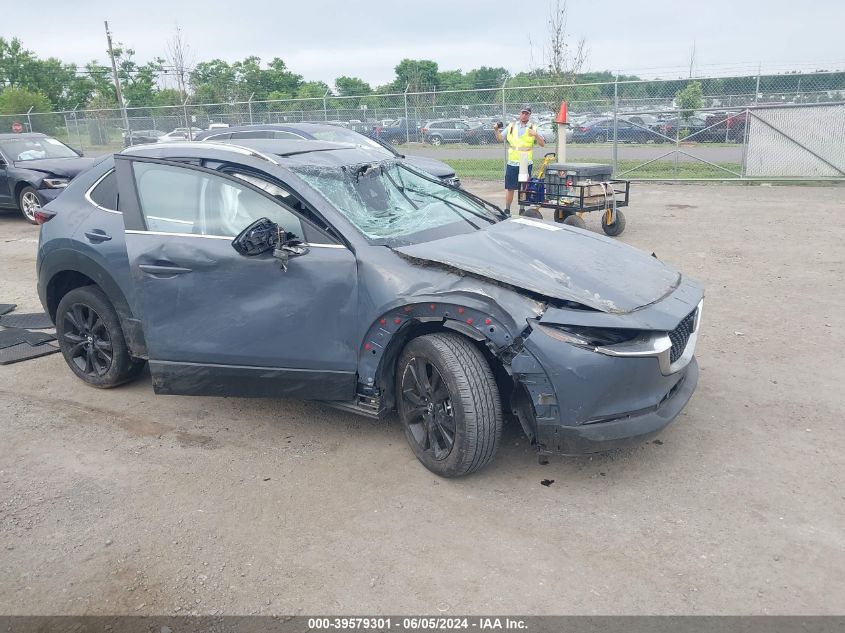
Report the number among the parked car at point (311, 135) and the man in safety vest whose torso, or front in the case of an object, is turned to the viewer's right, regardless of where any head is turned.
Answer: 1

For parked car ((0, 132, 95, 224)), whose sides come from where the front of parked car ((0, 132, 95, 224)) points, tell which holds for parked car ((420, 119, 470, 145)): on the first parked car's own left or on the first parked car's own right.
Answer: on the first parked car's own left

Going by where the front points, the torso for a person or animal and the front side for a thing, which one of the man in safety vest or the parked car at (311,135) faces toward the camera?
the man in safety vest

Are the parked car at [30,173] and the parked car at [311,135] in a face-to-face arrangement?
no

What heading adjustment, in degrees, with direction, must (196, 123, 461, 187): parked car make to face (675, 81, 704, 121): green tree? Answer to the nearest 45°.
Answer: approximately 45° to its left

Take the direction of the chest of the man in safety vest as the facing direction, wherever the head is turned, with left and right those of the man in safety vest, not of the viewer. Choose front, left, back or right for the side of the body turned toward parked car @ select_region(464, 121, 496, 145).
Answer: back

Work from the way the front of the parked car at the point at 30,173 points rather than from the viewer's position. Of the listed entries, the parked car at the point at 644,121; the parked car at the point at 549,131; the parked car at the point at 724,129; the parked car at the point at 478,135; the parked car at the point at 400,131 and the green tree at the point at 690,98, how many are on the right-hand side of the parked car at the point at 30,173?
0

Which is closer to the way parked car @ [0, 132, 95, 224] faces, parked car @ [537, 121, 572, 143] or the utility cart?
the utility cart

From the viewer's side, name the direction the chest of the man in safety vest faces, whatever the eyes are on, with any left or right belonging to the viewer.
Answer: facing the viewer

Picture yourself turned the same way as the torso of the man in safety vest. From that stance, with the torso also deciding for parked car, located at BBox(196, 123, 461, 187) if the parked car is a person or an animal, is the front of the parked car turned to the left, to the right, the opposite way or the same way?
to the left

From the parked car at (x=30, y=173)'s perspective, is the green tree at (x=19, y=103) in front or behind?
behind

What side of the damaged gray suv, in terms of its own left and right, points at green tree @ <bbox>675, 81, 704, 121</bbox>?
left

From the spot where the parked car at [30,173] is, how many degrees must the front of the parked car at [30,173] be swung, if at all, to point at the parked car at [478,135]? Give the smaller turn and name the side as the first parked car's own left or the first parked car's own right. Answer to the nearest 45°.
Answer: approximately 45° to the first parked car's own left

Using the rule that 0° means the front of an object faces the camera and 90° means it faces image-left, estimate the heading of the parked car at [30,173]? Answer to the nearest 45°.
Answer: approximately 315°

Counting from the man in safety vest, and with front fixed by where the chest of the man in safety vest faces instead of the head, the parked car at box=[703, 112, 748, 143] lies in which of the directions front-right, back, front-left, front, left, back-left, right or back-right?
back-left

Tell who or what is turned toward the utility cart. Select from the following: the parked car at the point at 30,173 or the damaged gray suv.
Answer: the parked car

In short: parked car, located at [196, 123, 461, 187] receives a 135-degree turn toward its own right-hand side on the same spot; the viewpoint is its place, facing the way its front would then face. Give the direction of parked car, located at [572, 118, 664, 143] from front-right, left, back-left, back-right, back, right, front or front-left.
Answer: back

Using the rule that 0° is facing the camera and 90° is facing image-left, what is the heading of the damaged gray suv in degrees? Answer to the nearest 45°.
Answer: approximately 315°

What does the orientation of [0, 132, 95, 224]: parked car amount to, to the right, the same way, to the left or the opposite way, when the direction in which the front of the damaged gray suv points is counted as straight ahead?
the same way

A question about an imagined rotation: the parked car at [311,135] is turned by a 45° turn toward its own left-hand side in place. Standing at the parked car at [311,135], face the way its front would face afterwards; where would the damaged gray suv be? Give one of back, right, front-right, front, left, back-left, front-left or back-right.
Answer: back-right

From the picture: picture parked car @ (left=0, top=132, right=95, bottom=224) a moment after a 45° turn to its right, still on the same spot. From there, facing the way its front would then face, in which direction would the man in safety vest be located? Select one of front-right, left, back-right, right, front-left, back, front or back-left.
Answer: front-left

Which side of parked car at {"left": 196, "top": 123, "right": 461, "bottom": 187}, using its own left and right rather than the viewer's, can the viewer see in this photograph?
right
